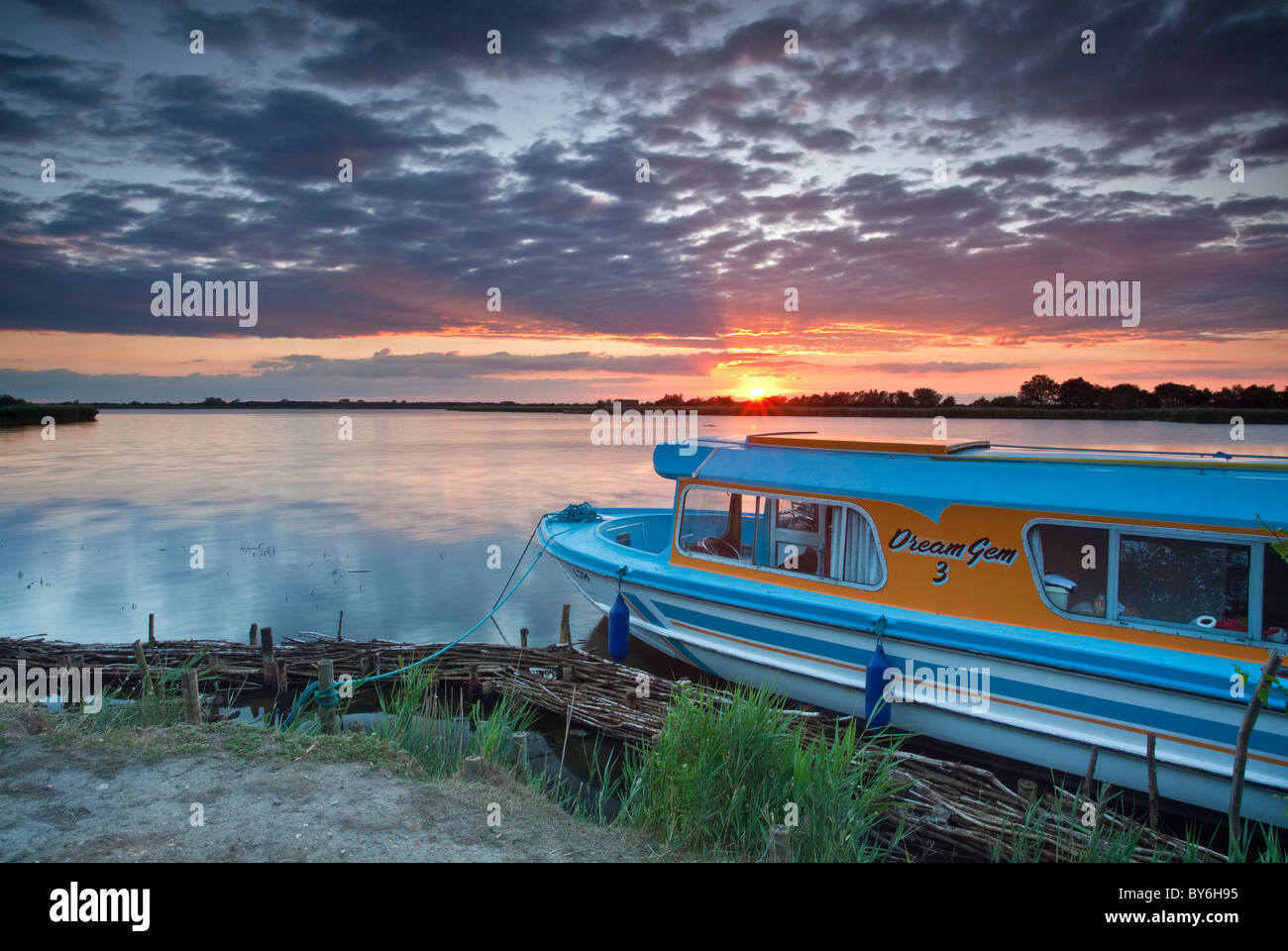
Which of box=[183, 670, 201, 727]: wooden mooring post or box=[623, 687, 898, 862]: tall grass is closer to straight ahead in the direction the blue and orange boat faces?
the wooden mooring post

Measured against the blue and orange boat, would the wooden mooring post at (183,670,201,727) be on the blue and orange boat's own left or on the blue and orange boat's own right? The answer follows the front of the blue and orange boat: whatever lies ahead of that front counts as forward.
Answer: on the blue and orange boat's own left

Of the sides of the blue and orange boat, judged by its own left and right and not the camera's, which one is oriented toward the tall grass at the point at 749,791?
left

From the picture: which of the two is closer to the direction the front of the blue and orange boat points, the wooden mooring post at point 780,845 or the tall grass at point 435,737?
the tall grass

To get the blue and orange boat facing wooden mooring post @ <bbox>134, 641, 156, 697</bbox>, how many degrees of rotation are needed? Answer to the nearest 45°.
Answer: approximately 45° to its left

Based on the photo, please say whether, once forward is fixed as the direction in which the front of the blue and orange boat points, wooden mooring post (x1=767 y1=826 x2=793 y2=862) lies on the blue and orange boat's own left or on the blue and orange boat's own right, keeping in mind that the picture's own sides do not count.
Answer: on the blue and orange boat's own left

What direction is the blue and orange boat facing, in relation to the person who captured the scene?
facing away from the viewer and to the left of the viewer

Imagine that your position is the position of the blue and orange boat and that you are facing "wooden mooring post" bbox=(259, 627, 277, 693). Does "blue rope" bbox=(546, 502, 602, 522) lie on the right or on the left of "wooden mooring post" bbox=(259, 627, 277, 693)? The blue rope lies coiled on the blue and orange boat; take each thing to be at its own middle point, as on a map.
right

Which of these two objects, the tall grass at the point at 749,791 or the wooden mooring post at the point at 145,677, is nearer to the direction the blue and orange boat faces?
the wooden mooring post
